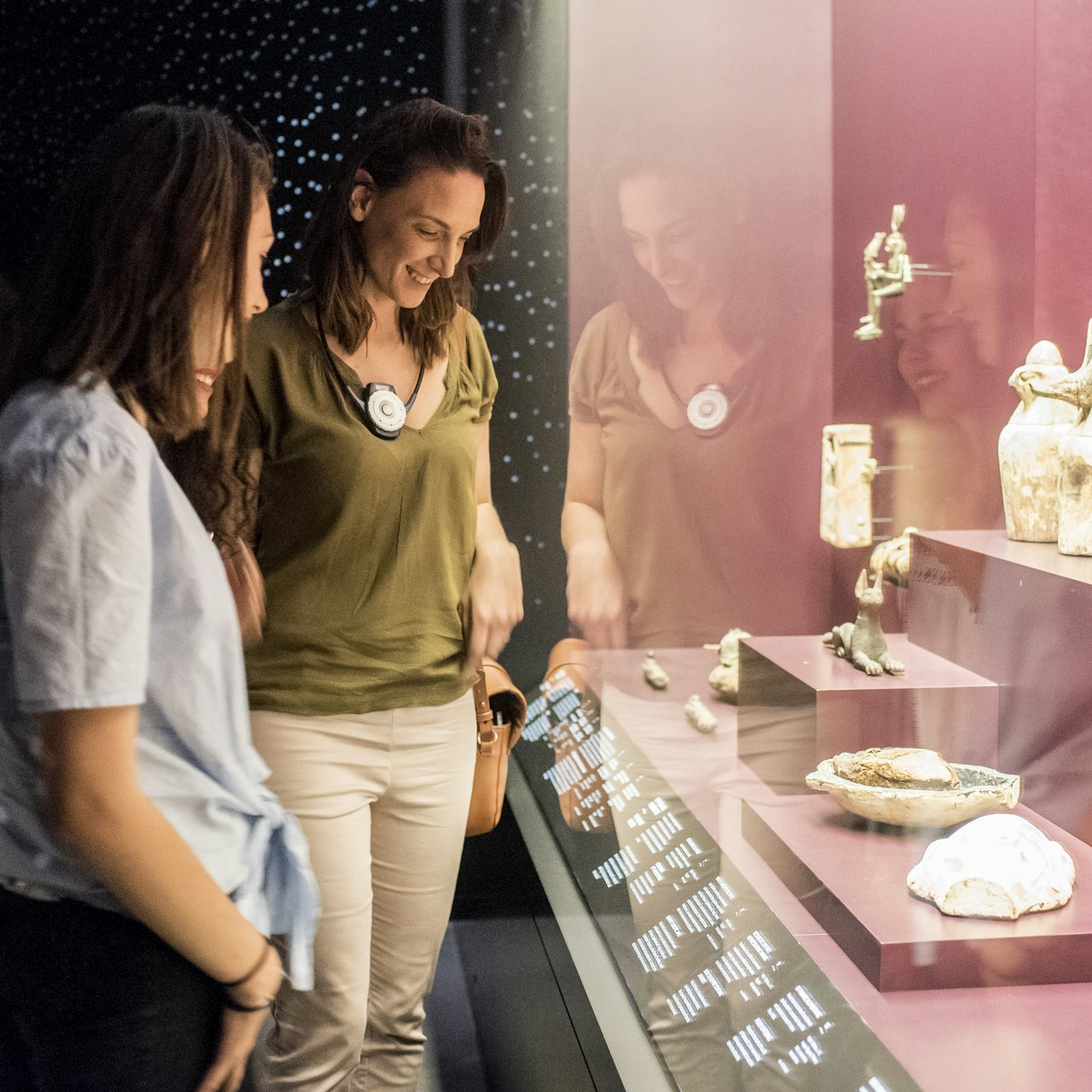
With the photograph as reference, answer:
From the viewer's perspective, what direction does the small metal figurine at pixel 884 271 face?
to the viewer's left

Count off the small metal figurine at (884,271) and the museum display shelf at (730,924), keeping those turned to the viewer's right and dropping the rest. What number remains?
0

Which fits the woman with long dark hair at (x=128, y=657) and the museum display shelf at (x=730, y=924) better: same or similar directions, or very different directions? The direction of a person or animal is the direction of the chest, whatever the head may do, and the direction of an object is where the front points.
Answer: very different directions

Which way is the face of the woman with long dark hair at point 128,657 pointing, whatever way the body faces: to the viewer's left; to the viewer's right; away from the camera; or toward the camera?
to the viewer's right

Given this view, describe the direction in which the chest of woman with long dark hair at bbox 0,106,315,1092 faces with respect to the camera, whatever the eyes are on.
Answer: to the viewer's right

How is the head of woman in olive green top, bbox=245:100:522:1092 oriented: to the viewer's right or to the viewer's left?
to the viewer's right
